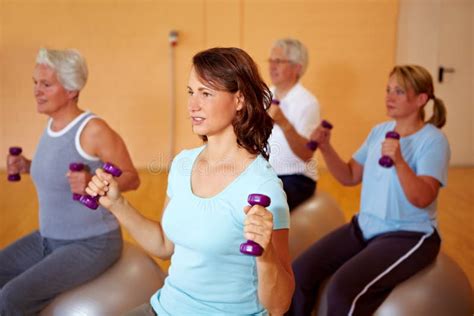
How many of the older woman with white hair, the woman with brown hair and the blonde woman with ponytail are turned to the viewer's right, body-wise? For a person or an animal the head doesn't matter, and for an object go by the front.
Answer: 0

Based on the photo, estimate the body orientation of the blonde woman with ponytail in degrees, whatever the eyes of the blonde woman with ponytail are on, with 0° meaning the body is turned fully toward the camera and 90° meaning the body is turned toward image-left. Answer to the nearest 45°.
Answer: approximately 45°

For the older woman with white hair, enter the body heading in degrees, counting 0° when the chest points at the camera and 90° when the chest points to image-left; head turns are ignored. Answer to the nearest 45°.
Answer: approximately 45°

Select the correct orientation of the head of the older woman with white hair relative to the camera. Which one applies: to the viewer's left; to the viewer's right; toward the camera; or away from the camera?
to the viewer's left

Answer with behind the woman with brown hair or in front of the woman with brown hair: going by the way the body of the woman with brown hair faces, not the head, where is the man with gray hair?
behind

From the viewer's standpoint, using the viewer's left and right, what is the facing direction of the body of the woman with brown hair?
facing the viewer and to the left of the viewer

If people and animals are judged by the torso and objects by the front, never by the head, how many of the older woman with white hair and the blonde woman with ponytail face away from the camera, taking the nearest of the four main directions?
0

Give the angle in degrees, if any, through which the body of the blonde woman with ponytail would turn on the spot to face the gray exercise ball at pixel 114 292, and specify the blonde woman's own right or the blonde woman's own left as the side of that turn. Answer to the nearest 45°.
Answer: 0° — they already face it

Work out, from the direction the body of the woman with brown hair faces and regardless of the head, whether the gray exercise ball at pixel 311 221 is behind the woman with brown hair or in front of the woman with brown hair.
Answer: behind

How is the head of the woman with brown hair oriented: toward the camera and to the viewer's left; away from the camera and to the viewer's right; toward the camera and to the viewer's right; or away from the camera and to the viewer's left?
toward the camera and to the viewer's left

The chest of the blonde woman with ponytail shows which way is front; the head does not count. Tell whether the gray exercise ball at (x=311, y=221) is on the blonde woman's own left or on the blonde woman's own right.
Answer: on the blonde woman's own right

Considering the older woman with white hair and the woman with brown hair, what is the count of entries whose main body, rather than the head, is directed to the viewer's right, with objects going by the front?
0

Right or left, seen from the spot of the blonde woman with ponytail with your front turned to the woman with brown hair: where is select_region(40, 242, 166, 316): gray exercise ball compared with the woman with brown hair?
right

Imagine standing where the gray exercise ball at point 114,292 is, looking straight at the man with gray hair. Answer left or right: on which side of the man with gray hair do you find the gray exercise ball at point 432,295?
right
